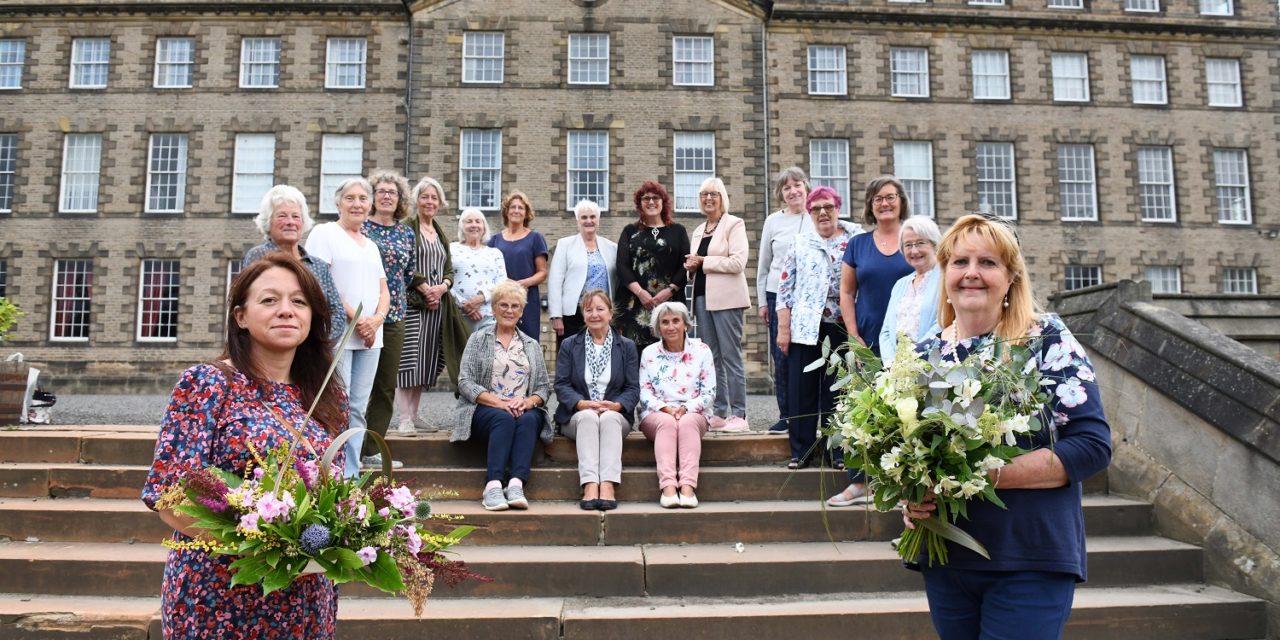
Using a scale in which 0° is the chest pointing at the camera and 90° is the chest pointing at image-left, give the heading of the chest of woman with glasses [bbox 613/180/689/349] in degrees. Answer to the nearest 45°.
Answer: approximately 0°

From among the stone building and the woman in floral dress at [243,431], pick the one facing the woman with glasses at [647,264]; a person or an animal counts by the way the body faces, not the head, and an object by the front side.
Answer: the stone building

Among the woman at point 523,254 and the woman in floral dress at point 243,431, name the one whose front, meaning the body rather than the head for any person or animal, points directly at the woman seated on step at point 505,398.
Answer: the woman

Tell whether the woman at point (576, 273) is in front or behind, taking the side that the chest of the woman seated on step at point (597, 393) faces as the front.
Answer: behind

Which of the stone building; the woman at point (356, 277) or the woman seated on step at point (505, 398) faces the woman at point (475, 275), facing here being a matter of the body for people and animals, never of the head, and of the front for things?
the stone building

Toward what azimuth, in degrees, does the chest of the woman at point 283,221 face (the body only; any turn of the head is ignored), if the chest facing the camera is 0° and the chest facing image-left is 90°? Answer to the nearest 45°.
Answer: approximately 315°

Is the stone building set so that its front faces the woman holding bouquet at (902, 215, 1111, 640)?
yes

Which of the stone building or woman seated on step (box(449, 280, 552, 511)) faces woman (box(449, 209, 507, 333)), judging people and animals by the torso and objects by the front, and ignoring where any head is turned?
the stone building
